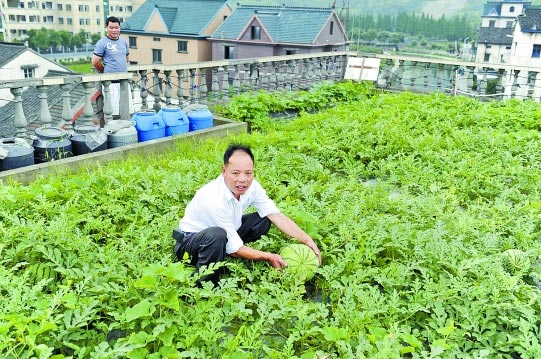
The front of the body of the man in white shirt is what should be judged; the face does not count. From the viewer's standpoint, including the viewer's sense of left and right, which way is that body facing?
facing the viewer and to the right of the viewer

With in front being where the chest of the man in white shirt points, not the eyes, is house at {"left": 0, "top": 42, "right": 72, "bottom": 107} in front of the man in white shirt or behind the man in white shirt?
behind

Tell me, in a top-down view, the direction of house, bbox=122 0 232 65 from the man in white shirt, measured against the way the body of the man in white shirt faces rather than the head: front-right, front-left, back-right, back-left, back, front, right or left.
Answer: back-left

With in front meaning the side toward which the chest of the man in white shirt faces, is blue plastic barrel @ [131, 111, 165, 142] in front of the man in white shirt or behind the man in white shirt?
behind

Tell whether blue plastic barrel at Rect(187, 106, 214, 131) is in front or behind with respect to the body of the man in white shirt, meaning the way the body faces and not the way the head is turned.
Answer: behind

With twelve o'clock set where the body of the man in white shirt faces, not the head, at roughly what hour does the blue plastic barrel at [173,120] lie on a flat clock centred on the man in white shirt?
The blue plastic barrel is roughly at 7 o'clock from the man in white shirt.

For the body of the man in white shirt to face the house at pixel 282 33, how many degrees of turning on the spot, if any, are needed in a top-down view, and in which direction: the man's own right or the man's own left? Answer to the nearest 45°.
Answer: approximately 135° to the man's own left

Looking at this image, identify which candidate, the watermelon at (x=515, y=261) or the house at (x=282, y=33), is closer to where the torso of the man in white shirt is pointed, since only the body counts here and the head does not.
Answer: the watermelon
